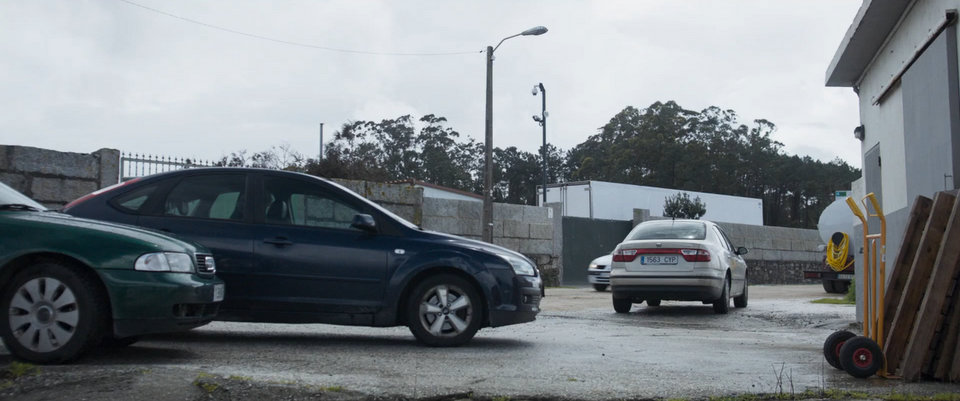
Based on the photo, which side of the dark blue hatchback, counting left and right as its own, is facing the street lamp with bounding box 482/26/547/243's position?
left

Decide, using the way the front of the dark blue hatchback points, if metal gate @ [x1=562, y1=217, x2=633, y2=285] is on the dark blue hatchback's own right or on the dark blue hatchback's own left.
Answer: on the dark blue hatchback's own left

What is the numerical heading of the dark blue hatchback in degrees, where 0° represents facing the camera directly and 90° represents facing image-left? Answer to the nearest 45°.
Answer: approximately 270°

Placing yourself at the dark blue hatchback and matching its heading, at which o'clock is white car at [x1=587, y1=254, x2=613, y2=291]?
The white car is roughly at 10 o'clock from the dark blue hatchback.

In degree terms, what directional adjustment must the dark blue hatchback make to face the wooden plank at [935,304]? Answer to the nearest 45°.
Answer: approximately 45° to its right

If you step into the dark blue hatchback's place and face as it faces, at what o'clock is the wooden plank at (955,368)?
The wooden plank is roughly at 1 o'clock from the dark blue hatchback.

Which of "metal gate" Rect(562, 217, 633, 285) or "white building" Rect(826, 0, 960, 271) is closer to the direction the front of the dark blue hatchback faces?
the white building

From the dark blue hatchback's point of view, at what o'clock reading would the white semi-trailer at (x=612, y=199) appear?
The white semi-trailer is roughly at 10 o'clock from the dark blue hatchback.

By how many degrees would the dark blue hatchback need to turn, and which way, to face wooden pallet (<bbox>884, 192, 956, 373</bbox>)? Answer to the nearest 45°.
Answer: approximately 45° to its right
